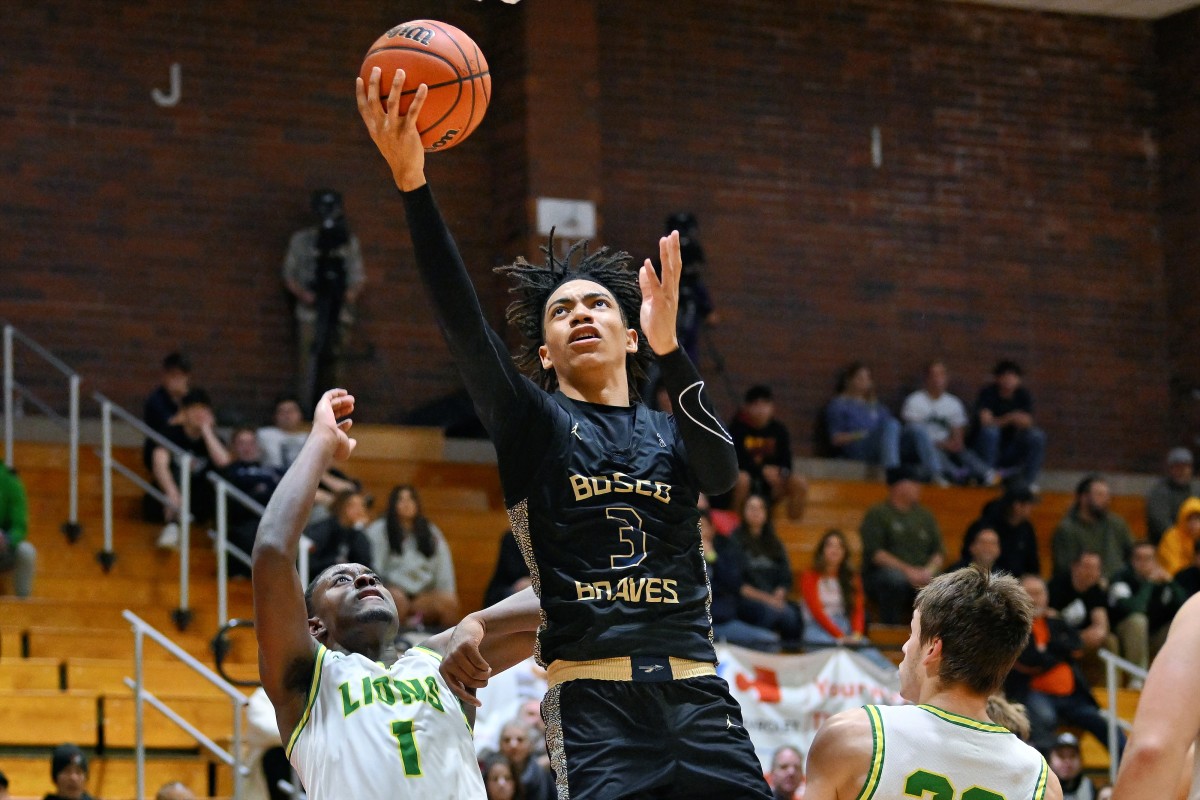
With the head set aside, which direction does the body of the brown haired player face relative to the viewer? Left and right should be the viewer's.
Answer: facing away from the viewer and to the left of the viewer

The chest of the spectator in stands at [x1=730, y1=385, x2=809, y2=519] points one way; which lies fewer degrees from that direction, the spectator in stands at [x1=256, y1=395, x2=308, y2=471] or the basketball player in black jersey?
the basketball player in black jersey

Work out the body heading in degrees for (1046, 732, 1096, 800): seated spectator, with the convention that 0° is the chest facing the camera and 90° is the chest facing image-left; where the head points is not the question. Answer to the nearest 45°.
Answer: approximately 0°

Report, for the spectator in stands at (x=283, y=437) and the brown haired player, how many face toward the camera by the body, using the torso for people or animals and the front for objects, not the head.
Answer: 1

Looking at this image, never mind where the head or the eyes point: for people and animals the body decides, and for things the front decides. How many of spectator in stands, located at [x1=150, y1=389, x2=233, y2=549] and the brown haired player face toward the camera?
1
